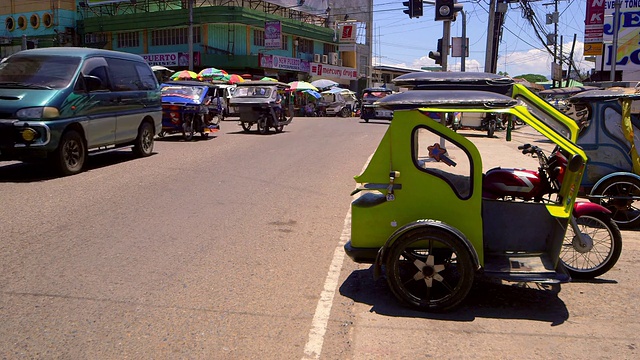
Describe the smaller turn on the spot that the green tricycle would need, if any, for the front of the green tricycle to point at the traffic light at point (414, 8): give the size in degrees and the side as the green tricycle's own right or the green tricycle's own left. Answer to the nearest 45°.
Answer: approximately 90° to the green tricycle's own left

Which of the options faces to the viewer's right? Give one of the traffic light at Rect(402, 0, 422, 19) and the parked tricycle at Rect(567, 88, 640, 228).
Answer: the parked tricycle

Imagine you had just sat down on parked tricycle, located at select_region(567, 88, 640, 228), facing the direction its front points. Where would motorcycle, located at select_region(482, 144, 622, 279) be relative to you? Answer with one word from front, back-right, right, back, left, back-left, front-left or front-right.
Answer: right

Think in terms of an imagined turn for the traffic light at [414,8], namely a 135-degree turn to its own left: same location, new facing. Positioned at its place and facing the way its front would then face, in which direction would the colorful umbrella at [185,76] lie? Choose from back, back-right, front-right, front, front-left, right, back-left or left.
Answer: back

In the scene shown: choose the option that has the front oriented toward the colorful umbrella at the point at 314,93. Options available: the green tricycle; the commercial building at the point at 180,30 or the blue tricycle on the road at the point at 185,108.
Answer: the commercial building

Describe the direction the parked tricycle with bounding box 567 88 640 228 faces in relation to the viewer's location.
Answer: facing to the right of the viewer

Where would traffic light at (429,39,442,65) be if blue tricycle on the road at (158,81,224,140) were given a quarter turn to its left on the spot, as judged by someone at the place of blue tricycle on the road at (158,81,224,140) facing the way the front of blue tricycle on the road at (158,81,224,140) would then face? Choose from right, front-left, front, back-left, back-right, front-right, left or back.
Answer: front-left

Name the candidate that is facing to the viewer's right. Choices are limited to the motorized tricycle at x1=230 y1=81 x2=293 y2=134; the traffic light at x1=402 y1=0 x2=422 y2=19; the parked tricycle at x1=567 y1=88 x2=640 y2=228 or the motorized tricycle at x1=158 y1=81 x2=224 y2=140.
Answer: the parked tricycle at x1=567 y1=88 x2=640 y2=228

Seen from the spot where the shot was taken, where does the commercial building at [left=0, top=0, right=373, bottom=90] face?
facing the viewer and to the right of the viewer

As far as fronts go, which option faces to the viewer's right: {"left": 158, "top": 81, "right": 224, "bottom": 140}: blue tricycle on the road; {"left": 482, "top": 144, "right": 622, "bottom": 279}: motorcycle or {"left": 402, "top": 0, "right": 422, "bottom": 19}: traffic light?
the motorcycle

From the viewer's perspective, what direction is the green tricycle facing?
to the viewer's right
